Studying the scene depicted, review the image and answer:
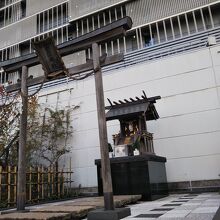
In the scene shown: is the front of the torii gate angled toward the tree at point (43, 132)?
no

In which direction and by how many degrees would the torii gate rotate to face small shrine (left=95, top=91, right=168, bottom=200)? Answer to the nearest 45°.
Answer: approximately 180°

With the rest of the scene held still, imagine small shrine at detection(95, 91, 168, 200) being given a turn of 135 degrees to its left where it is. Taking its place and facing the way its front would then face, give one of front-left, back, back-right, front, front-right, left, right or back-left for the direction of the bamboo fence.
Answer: back

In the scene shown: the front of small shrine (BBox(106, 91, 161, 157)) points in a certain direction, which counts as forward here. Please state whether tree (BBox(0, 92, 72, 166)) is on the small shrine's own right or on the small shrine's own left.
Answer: on the small shrine's own right

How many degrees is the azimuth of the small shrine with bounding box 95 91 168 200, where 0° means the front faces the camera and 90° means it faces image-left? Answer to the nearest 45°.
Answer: approximately 45°

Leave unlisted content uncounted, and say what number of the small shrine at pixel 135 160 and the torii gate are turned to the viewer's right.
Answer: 0

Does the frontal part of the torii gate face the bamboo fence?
no

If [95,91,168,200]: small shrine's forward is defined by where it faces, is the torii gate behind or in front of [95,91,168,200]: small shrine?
in front

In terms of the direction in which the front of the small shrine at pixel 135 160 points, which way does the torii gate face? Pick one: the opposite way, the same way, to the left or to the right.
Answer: the same way

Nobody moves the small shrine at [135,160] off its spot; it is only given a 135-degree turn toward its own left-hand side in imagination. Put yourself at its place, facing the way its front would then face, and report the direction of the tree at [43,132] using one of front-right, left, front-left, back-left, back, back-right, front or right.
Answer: back-left

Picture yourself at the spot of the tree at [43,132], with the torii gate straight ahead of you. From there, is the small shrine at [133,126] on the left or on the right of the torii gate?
left

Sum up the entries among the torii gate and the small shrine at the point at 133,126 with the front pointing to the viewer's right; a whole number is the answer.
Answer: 0
